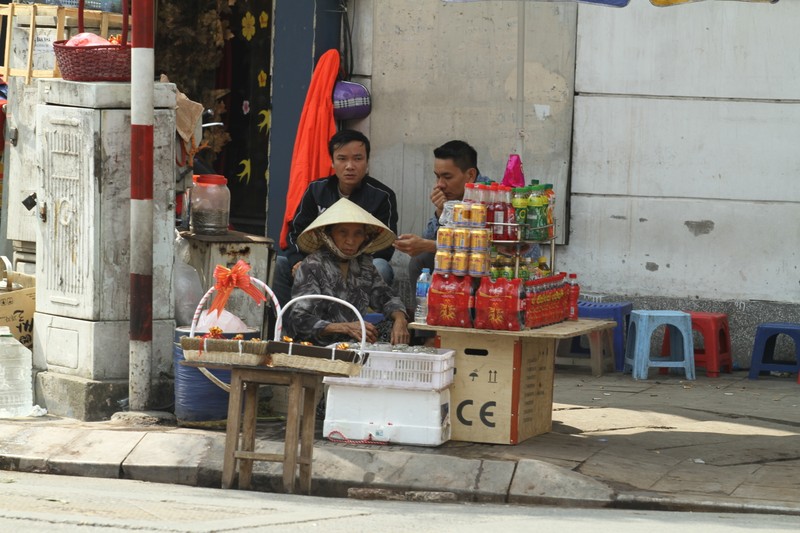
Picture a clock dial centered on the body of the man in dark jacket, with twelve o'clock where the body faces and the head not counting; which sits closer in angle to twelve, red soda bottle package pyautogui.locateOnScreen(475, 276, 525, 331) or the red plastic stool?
the red soda bottle package

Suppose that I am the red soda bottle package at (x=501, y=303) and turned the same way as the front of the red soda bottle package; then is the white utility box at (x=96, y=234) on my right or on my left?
on my right

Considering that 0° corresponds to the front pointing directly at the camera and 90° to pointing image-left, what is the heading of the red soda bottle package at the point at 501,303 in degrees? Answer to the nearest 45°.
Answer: approximately 0°

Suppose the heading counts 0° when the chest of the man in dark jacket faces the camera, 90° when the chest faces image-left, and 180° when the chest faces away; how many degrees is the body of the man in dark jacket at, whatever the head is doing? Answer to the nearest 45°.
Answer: approximately 0°

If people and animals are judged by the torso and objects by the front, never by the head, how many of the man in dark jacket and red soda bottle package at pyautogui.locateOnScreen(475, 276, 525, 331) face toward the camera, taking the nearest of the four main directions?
2

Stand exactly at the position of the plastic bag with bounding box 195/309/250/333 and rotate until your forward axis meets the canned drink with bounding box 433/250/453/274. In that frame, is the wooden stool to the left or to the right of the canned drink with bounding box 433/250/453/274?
right

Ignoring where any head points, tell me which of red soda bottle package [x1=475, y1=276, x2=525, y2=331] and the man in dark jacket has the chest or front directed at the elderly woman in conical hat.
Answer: the man in dark jacket

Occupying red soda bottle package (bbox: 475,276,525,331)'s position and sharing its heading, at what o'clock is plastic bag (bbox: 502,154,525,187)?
The plastic bag is roughly at 6 o'clock from the red soda bottle package.
